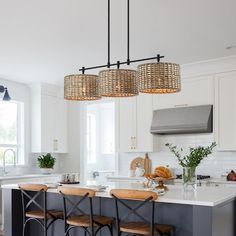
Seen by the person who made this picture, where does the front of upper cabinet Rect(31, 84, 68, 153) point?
facing the viewer and to the right of the viewer

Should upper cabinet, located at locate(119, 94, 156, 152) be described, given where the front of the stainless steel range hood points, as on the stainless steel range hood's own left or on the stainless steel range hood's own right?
on the stainless steel range hood's own right

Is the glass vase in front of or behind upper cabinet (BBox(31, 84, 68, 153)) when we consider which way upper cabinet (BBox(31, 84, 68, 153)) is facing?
in front

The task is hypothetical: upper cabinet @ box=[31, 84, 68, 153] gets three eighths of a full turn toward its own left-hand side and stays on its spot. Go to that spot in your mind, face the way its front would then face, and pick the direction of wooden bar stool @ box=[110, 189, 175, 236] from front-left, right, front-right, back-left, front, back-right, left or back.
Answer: back

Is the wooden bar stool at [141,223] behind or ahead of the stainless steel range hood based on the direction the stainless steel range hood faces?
ahead

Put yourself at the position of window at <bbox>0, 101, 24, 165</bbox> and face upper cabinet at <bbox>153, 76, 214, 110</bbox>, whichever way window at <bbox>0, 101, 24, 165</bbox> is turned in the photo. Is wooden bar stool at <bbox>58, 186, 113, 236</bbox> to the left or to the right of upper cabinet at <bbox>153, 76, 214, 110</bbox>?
right

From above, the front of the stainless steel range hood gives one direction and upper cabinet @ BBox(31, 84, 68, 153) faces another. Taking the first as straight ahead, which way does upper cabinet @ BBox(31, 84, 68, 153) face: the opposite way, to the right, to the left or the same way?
to the left

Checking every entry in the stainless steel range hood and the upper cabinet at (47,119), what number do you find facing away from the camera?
0

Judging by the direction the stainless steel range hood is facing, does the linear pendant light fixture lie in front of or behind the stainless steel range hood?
in front

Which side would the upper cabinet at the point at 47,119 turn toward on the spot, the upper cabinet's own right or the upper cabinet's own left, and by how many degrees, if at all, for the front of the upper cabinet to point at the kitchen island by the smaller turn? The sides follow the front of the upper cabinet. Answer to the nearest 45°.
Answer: approximately 45° to the upper cabinet's own right
